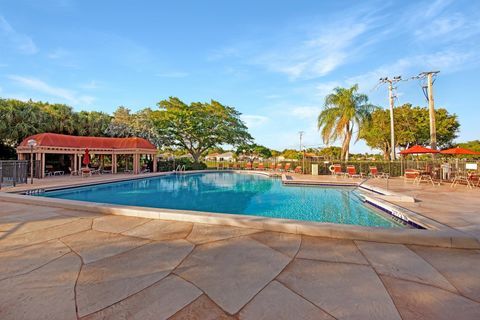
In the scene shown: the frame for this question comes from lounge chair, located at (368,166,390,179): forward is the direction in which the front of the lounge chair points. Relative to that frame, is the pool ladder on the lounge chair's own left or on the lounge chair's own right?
on the lounge chair's own right

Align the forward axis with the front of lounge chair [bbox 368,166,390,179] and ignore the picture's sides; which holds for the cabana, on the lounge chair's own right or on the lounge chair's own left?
on the lounge chair's own right

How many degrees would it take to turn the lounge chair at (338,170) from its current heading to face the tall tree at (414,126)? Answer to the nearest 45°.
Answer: approximately 90° to its left

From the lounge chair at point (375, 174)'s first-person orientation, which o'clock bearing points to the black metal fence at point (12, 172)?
The black metal fence is roughly at 3 o'clock from the lounge chair.

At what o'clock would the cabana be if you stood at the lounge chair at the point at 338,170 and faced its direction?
The cabana is roughly at 4 o'clock from the lounge chair.

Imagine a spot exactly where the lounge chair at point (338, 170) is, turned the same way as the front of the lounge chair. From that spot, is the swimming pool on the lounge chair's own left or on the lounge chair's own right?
on the lounge chair's own right

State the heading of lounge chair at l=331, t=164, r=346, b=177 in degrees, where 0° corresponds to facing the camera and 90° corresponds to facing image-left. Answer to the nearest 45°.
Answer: approximately 315°

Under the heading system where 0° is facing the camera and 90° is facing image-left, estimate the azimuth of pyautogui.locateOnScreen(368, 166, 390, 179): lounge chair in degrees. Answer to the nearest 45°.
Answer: approximately 315°

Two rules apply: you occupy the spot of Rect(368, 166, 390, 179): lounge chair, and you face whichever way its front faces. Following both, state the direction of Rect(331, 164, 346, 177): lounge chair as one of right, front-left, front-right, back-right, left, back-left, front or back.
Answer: back-right
